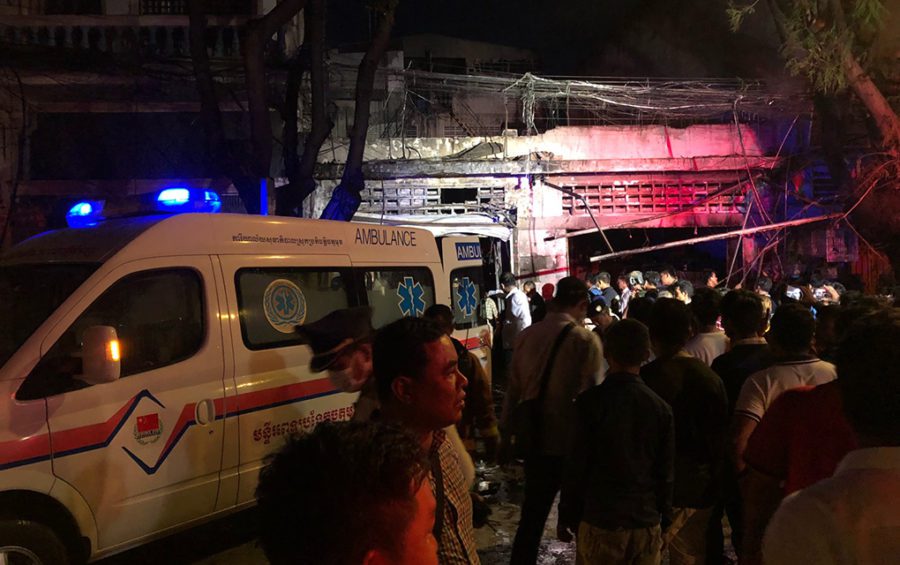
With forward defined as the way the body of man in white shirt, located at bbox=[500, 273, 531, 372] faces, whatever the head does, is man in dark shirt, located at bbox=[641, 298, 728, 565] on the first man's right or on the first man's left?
on the first man's left

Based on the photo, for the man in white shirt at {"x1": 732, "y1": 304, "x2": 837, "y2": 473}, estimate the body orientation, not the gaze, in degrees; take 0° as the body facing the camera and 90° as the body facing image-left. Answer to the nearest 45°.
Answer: approximately 180°

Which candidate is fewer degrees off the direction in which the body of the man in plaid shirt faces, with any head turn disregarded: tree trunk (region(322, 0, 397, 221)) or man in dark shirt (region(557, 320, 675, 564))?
the man in dark shirt

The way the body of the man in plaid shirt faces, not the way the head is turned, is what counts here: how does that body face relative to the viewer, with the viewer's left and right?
facing to the right of the viewer

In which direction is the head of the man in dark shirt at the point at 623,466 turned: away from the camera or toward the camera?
away from the camera

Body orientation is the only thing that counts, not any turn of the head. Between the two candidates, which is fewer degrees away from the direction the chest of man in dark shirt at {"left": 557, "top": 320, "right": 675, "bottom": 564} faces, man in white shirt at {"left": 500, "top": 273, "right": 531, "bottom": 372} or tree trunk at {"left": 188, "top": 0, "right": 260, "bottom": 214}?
the man in white shirt

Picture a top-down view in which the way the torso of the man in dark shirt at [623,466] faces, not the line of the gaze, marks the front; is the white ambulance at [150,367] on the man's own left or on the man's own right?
on the man's own left

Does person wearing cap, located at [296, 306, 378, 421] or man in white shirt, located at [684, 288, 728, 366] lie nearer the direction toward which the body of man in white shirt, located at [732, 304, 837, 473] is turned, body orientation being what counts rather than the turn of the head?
the man in white shirt

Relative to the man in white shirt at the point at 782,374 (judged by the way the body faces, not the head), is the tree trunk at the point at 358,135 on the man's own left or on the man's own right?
on the man's own left

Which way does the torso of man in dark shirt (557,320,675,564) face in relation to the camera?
away from the camera

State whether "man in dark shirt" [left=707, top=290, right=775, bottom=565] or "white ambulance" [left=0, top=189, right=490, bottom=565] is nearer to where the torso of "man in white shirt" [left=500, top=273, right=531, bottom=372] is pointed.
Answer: the white ambulance
